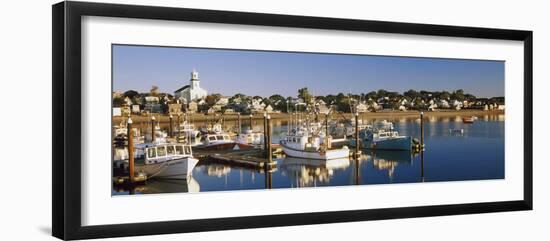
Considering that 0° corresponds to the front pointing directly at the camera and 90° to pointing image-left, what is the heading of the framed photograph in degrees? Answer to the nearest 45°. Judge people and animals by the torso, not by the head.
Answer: approximately 315°
